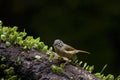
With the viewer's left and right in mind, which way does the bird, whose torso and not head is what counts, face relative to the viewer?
facing to the left of the viewer
